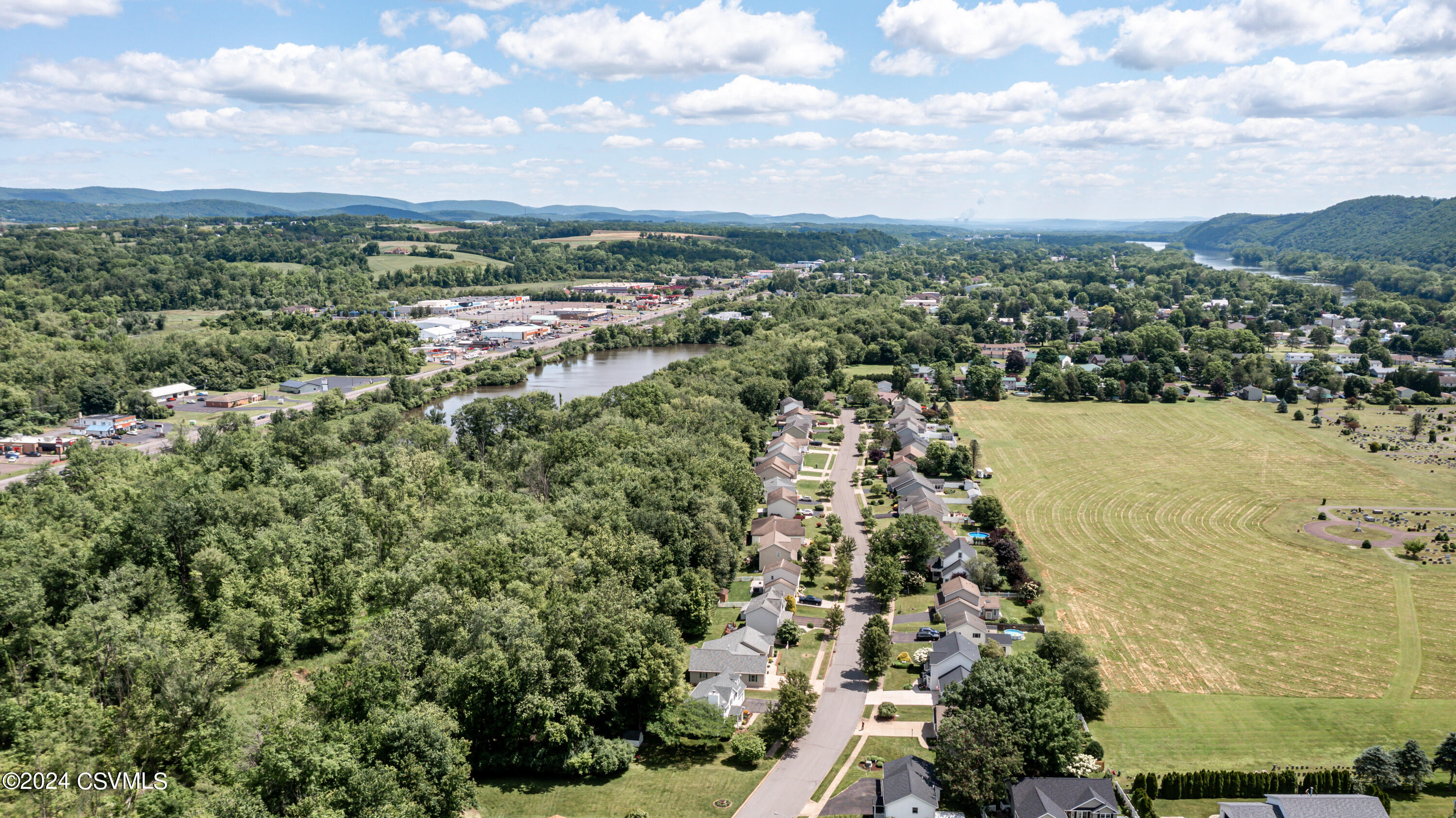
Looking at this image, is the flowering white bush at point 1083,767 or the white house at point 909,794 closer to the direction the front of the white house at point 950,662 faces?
the white house

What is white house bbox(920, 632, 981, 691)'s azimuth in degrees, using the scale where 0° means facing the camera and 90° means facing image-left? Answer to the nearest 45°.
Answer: approximately 90°

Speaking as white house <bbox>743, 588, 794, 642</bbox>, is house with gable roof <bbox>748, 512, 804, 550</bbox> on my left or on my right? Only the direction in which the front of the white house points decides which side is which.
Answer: on my left

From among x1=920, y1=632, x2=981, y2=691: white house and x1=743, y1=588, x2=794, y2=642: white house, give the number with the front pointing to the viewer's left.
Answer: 1

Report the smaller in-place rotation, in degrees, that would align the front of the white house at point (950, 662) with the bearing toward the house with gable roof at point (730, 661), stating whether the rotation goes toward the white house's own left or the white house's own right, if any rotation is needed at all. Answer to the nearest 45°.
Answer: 0° — it already faces it

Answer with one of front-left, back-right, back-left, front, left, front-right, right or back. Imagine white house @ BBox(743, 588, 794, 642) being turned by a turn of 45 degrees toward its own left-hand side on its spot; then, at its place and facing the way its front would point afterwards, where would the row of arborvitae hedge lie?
right

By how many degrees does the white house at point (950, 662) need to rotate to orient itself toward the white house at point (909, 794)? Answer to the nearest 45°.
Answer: approximately 90° to its left

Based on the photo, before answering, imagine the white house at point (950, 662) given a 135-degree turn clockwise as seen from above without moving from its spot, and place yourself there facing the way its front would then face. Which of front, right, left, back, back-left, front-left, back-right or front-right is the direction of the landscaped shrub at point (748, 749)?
back

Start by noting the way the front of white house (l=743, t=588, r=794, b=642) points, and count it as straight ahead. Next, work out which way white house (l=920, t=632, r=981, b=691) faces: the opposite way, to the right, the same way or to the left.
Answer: the opposite way

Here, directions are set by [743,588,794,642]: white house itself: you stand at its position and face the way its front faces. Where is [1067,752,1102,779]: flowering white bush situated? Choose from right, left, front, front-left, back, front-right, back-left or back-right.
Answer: front-right

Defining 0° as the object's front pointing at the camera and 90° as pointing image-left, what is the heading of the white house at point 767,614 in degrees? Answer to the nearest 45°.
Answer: approximately 270°

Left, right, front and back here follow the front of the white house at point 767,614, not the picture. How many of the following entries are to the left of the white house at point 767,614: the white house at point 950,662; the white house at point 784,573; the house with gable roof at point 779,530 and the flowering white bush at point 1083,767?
2

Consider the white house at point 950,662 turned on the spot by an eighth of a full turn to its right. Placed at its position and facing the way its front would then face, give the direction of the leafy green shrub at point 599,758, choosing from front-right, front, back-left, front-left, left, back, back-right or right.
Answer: left
